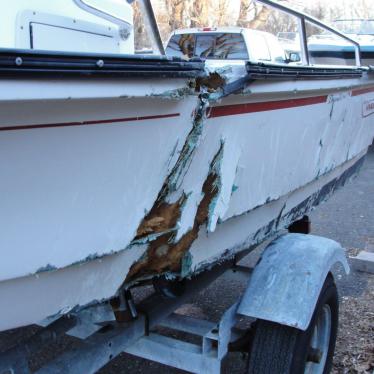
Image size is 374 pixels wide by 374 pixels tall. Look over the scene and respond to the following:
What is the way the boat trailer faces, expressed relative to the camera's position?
facing the viewer and to the left of the viewer
